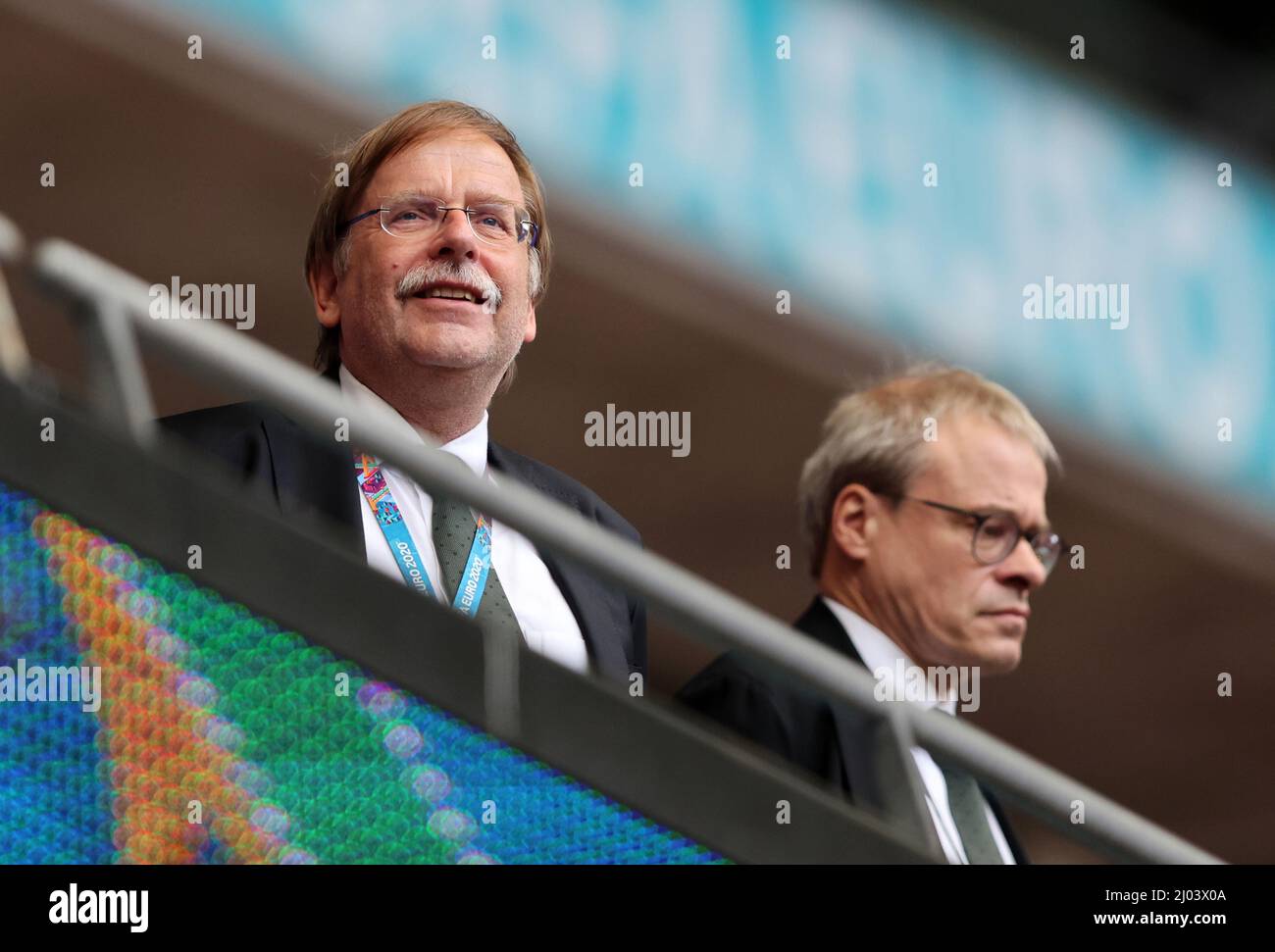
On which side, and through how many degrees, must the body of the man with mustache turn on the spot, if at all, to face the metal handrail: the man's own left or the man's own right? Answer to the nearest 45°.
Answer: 0° — they already face it

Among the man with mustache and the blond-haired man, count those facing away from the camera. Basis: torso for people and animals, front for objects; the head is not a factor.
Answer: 0

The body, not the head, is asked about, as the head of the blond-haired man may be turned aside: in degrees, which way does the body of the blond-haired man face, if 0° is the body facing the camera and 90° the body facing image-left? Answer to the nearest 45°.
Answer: approximately 315°

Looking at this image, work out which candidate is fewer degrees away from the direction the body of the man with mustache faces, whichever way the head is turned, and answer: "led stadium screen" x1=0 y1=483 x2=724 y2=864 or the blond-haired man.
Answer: the led stadium screen

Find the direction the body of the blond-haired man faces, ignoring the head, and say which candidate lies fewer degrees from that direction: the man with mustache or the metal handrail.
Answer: the metal handrail

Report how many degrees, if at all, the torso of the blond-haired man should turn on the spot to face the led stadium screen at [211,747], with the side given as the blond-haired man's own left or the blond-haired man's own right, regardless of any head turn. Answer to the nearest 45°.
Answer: approximately 90° to the blond-haired man's own right

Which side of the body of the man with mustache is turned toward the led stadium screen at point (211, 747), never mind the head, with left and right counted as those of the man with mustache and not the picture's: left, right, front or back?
front

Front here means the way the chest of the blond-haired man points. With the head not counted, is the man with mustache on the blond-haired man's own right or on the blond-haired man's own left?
on the blond-haired man's own right

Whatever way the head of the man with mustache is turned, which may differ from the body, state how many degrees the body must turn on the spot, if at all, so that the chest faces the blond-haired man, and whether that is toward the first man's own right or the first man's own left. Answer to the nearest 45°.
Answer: approximately 90° to the first man's own left
